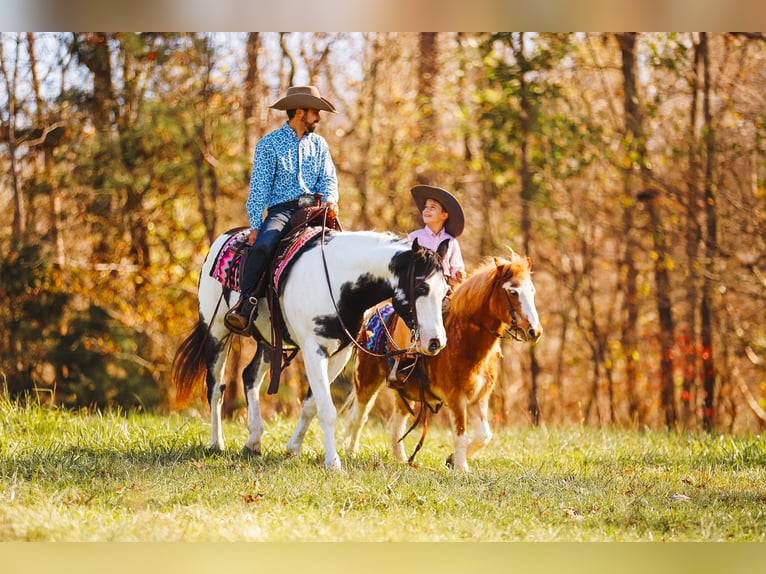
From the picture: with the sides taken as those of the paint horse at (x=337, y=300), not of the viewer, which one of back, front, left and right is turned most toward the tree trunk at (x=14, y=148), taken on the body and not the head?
back

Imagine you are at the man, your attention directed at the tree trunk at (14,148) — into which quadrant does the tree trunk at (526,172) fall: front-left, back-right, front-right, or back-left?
front-right

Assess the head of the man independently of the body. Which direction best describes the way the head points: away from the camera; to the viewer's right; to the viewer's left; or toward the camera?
to the viewer's right

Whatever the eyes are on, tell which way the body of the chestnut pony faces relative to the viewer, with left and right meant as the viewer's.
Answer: facing the viewer and to the right of the viewer

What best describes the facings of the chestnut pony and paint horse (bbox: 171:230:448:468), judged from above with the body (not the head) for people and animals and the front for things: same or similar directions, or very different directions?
same or similar directions

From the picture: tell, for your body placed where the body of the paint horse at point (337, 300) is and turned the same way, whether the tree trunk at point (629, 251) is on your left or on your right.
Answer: on your left

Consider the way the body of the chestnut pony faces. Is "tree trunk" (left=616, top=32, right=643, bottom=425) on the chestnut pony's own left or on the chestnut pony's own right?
on the chestnut pony's own left

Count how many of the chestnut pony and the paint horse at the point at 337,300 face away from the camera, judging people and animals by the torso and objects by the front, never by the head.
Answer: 0

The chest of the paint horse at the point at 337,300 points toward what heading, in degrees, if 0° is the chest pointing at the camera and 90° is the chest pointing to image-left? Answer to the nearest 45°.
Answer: approximately 315°

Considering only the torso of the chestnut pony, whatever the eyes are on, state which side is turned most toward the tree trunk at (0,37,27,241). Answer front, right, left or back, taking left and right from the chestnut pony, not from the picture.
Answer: back
